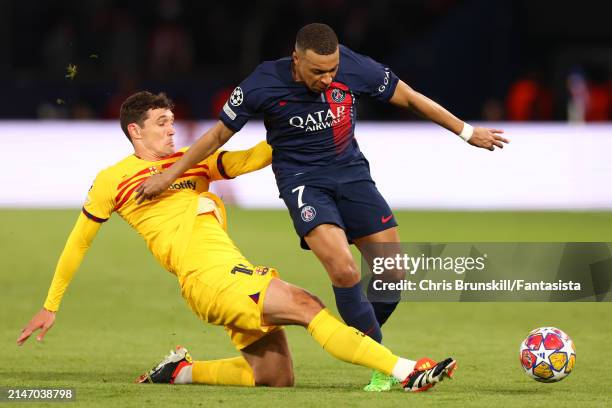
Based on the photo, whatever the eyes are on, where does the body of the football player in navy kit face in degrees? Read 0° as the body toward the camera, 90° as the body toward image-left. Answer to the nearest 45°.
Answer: approximately 0°

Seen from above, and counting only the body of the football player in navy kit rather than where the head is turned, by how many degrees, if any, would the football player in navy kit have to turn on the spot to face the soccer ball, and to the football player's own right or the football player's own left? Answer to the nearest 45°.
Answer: approximately 90° to the football player's own left
